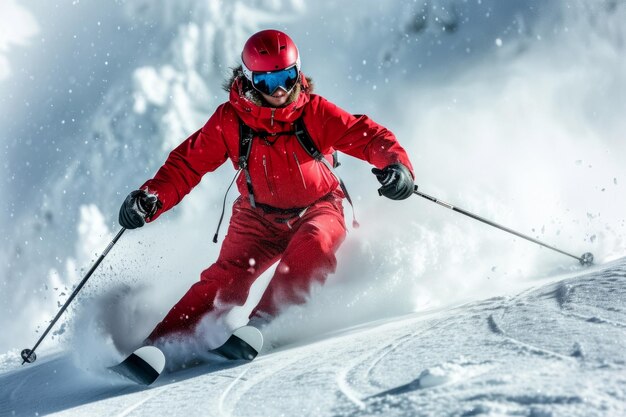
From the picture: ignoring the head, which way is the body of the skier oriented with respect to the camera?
toward the camera
